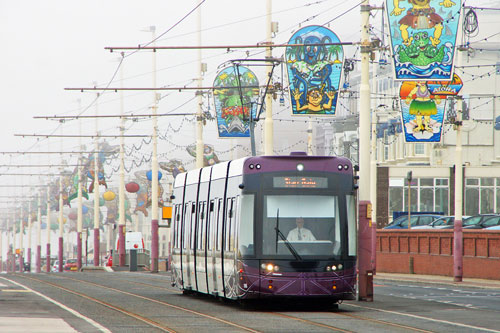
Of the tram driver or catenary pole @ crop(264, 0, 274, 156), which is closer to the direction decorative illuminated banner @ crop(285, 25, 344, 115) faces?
the tram driver

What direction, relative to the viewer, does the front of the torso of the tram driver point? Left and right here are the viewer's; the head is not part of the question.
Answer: facing the viewer

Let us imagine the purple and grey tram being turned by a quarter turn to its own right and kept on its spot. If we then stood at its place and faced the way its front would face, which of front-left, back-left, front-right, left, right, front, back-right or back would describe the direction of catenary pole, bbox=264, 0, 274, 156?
right

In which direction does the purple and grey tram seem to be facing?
toward the camera

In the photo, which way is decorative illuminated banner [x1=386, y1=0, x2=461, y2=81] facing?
toward the camera

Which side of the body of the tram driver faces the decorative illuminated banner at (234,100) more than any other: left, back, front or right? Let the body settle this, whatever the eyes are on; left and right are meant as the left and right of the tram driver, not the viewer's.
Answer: back

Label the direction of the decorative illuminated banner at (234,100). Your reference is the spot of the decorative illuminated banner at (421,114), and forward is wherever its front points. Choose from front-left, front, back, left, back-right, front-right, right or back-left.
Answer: right

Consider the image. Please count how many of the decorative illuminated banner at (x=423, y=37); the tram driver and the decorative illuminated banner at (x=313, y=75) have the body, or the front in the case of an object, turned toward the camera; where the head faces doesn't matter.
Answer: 3

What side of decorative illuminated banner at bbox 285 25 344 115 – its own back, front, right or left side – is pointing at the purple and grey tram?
front

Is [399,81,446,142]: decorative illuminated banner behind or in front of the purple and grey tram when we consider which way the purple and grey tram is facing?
behind

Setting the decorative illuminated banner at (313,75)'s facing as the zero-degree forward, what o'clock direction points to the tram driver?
The tram driver is roughly at 12 o'clock from the decorative illuminated banner.
